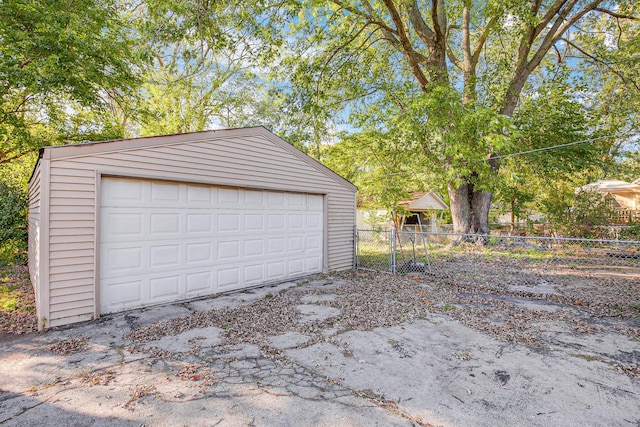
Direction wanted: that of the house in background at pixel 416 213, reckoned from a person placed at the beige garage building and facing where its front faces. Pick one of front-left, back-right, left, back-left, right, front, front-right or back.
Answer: left

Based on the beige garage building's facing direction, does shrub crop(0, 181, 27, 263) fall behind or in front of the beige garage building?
behind

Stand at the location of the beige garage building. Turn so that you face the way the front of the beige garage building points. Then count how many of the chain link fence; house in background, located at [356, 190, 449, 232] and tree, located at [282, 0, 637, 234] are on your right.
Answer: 0

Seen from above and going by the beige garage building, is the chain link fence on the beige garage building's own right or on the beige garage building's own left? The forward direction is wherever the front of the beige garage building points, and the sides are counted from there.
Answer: on the beige garage building's own left

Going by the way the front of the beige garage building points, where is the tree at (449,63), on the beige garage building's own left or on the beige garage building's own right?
on the beige garage building's own left

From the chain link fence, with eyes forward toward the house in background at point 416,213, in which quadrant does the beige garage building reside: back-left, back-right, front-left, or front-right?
back-left

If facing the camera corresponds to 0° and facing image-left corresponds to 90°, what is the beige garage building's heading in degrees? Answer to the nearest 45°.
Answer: approximately 315°
